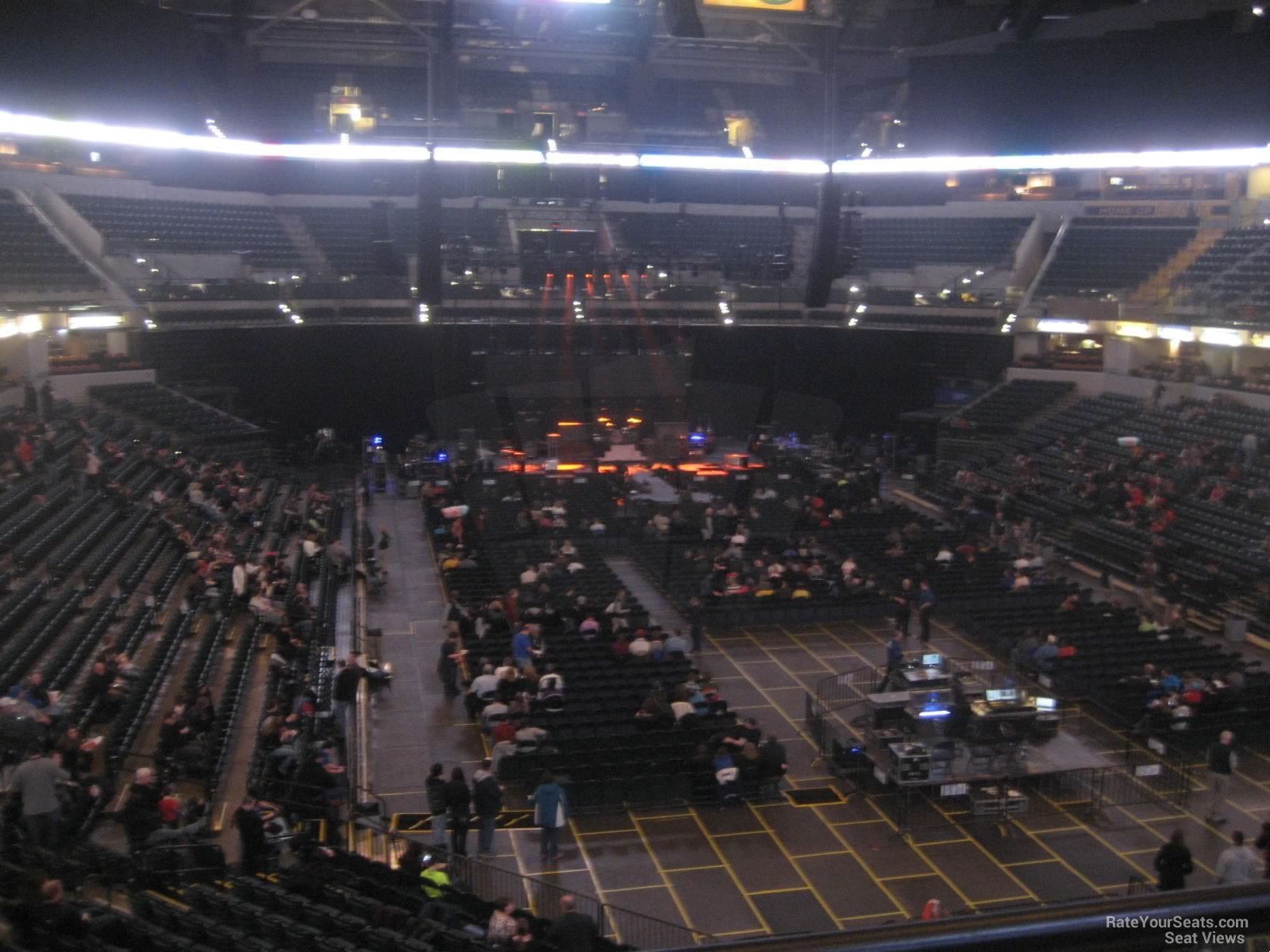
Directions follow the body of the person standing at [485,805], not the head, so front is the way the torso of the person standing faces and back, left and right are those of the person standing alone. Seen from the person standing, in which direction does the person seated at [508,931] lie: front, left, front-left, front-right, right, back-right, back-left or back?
back

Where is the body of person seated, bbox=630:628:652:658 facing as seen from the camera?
away from the camera

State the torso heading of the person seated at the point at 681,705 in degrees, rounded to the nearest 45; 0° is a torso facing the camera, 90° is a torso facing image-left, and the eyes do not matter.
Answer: approximately 180°

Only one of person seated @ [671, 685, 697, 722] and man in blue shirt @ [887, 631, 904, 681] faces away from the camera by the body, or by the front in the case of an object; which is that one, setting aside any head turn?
the person seated

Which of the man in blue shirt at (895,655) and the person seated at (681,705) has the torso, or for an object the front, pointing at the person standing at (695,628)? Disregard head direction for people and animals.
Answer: the person seated

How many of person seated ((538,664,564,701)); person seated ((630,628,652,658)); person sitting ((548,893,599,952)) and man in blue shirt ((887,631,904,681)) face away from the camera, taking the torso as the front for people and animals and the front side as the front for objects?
3

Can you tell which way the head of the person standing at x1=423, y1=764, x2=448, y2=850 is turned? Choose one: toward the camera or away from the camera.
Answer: away from the camera

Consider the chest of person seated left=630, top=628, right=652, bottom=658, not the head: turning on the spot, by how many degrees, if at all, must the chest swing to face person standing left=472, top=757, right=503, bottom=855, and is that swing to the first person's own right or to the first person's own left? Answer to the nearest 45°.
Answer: approximately 180°

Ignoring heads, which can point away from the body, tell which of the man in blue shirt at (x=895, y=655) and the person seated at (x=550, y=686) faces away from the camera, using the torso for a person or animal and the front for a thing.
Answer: the person seated

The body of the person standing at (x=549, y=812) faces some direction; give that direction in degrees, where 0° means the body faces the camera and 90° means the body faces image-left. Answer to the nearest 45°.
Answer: approximately 180°

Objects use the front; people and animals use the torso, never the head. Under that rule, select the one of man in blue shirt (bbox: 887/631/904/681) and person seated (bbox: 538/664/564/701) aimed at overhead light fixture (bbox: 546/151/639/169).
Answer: the person seated
